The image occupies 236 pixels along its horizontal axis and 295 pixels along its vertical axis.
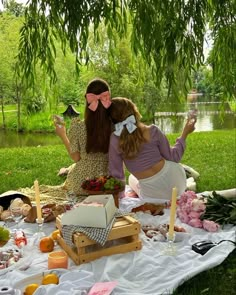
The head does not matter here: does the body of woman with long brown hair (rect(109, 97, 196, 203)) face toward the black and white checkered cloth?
no

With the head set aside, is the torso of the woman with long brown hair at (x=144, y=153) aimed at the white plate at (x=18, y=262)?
no

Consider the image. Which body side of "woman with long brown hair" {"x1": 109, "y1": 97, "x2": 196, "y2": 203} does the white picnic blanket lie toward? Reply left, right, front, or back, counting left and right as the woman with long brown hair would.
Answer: back

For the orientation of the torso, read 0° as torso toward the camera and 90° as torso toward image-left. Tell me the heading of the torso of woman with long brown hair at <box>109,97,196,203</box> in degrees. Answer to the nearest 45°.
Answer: approximately 180°

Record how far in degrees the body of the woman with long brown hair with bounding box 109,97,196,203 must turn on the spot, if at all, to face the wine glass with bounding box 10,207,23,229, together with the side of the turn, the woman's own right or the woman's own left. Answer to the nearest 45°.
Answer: approximately 90° to the woman's own left

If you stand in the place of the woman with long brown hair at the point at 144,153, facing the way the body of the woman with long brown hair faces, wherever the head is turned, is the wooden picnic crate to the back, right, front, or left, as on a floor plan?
back

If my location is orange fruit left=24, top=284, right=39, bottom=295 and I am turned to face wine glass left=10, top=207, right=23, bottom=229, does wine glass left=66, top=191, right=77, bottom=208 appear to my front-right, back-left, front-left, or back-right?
front-right

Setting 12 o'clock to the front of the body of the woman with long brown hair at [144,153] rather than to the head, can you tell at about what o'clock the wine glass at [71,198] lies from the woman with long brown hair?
The wine glass is roughly at 9 o'clock from the woman with long brown hair.

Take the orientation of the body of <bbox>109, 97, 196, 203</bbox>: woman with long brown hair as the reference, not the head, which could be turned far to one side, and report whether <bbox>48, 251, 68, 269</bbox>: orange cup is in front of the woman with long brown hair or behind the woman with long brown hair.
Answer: behind

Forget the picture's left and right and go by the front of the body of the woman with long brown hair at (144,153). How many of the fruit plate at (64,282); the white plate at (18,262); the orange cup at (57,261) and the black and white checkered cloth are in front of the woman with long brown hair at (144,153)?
0

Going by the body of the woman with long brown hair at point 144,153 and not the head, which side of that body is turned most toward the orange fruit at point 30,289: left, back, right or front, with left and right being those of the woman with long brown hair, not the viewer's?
back

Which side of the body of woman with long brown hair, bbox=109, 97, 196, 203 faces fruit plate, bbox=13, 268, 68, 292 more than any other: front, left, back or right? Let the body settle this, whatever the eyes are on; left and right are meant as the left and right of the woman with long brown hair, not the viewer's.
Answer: back

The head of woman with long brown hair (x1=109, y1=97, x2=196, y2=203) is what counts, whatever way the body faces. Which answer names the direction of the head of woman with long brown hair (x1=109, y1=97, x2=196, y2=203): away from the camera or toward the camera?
away from the camera

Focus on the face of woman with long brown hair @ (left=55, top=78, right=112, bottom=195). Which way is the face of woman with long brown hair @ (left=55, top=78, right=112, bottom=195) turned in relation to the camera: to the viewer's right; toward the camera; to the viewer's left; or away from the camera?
away from the camera
